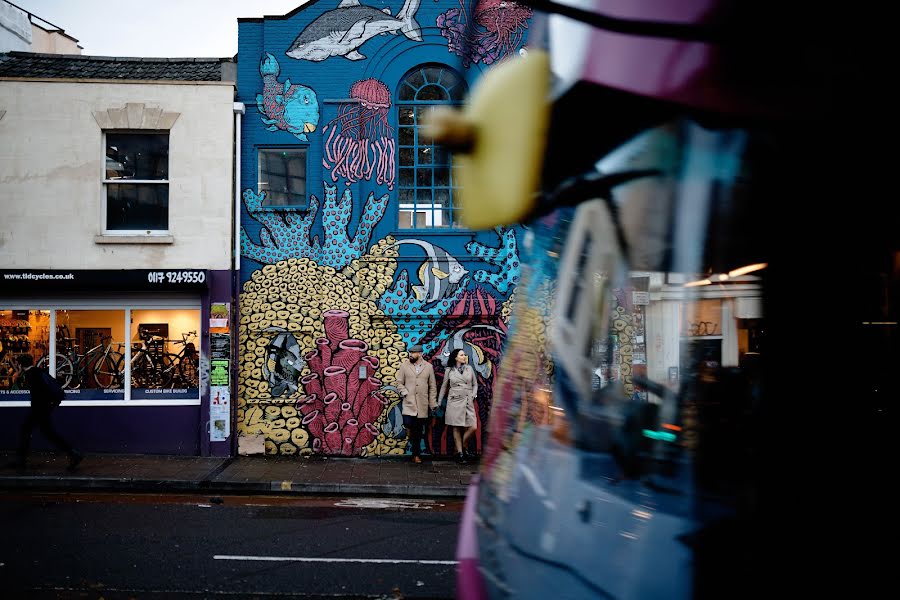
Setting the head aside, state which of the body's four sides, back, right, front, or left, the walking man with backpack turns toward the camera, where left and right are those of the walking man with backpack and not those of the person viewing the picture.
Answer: left

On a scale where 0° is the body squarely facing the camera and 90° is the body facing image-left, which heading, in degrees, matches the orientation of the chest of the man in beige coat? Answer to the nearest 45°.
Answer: approximately 0°

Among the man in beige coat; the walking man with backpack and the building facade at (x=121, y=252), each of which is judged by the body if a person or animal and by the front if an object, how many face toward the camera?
2

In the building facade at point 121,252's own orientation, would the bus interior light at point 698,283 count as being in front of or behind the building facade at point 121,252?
in front

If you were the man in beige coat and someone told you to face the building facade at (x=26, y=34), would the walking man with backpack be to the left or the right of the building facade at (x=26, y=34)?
left

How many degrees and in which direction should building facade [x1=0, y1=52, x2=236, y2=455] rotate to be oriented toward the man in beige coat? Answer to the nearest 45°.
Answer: approximately 45° to its left

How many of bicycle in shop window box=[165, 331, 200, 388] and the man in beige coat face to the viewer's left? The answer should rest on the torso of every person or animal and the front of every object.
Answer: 0

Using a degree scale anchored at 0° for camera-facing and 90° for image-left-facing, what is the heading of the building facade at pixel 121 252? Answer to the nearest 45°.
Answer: approximately 0°

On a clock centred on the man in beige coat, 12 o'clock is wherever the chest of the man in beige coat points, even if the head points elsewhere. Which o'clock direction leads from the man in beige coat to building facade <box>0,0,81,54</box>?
The building facade is roughly at 4 o'clock from the man in beige coat.

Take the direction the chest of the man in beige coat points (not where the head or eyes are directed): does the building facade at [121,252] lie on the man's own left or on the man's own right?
on the man's own right

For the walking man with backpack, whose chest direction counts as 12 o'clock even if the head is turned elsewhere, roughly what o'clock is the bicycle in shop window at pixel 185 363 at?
The bicycle in shop window is roughly at 5 o'clock from the walking man with backpack.
